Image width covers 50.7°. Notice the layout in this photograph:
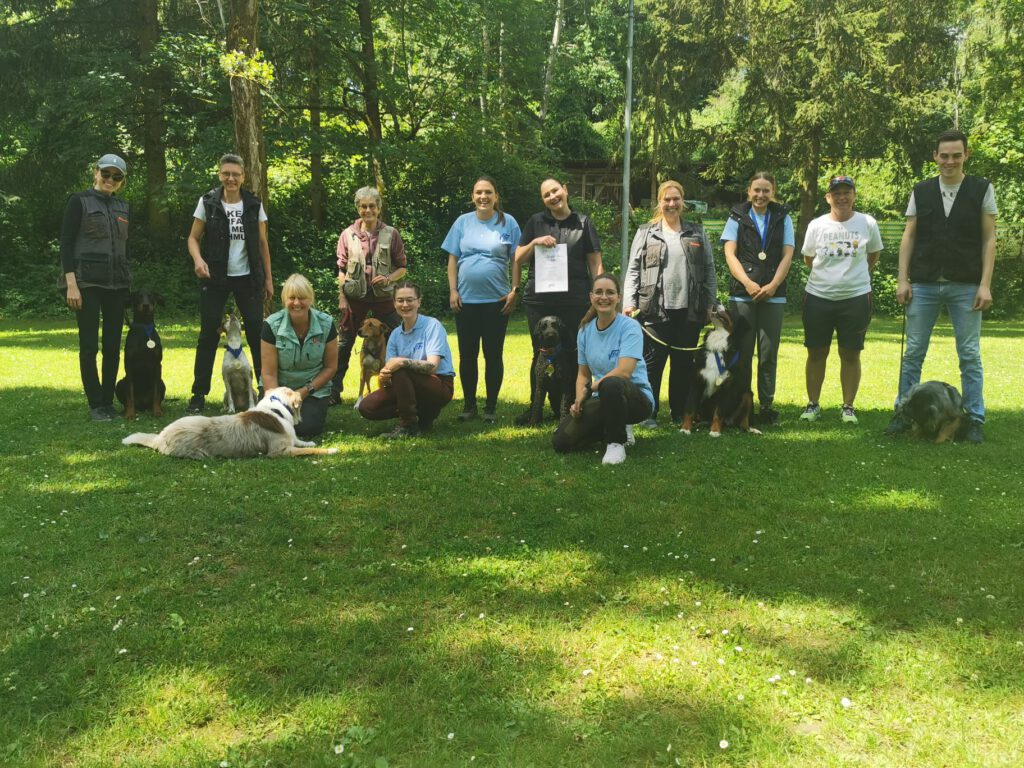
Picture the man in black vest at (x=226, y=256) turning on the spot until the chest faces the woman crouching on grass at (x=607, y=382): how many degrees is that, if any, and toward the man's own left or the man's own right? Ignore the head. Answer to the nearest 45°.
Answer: approximately 45° to the man's own left

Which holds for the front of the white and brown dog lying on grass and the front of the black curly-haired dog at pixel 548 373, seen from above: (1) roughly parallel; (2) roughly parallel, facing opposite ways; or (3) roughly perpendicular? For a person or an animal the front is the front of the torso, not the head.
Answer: roughly perpendicular

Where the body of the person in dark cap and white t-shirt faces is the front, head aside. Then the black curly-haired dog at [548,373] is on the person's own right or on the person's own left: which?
on the person's own right

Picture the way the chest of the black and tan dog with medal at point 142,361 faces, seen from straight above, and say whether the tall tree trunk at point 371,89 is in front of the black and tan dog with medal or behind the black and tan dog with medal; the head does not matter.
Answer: behind

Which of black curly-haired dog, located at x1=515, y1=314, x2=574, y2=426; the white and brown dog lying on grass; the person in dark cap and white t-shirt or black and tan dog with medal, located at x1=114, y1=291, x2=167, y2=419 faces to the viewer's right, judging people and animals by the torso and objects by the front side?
the white and brown dog lying on grass

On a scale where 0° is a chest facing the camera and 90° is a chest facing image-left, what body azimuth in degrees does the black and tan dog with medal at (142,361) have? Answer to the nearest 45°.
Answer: approximately 0°

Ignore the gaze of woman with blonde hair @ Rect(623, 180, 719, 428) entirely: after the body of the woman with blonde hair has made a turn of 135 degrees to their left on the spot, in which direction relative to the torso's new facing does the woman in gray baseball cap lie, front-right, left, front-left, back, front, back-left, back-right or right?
back-left

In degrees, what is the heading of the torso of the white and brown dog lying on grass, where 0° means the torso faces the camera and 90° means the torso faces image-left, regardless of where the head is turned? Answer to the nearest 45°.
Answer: approximately 270°
